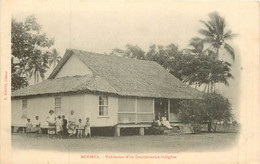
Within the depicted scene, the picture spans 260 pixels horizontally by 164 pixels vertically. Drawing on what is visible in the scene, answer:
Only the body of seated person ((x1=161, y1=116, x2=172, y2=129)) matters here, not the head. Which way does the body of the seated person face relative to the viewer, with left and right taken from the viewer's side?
facing the viewer and to the right of the viewer
